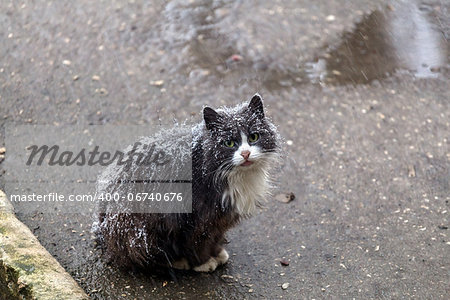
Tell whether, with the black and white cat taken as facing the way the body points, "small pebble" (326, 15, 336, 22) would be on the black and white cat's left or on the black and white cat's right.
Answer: on the black and white cat's left

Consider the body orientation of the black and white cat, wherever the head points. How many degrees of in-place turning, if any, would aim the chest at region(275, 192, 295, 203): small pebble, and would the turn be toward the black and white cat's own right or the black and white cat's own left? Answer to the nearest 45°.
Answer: approximately 45° to the black and white cat's own left

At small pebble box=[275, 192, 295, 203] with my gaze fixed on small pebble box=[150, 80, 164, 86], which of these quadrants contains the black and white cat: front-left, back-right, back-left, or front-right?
back-left

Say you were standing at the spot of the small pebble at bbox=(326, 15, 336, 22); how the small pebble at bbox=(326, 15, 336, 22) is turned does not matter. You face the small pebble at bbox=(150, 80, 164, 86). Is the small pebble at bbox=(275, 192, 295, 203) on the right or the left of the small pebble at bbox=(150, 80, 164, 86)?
left

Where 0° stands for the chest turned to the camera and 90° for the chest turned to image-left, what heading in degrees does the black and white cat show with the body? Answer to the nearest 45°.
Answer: approximately 270°

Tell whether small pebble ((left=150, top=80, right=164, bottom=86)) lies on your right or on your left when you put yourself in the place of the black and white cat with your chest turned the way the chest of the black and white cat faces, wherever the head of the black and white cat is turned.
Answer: on your left
